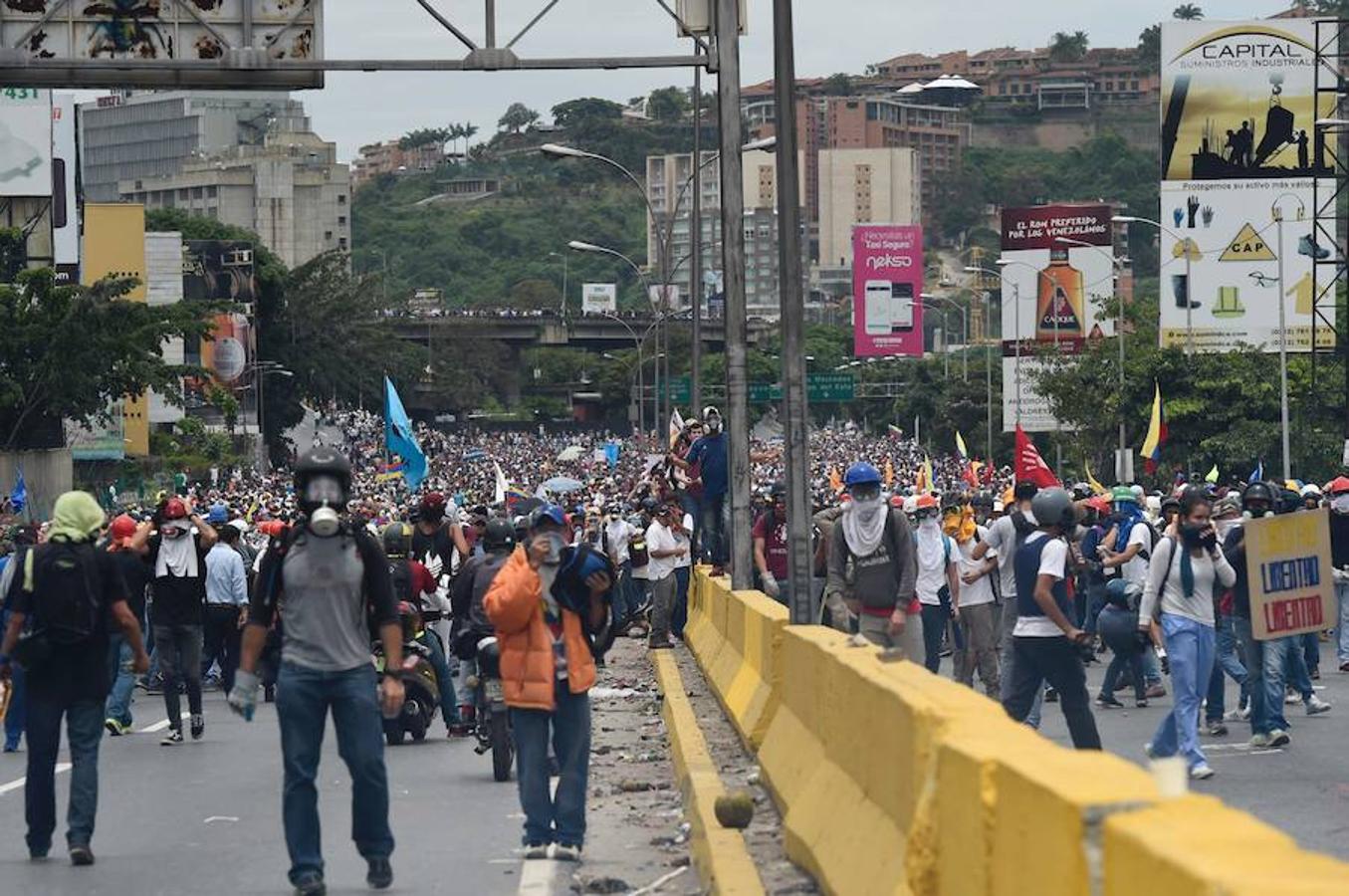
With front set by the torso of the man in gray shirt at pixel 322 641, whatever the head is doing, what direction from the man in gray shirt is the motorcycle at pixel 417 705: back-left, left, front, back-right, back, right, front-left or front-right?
back

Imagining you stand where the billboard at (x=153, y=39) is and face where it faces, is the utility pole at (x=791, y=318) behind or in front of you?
behind

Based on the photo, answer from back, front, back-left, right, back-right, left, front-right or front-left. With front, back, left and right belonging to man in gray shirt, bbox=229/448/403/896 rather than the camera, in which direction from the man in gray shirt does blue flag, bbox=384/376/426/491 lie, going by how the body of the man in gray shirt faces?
back

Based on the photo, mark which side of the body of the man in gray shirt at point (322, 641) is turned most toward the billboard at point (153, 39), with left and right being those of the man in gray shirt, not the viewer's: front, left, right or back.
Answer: back

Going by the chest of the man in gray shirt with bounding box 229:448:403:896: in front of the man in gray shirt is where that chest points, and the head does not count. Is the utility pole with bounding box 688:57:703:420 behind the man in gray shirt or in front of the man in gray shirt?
behind

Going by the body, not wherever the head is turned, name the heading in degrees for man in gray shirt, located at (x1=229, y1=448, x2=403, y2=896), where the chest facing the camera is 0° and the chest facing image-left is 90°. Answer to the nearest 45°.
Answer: approximately 0°
